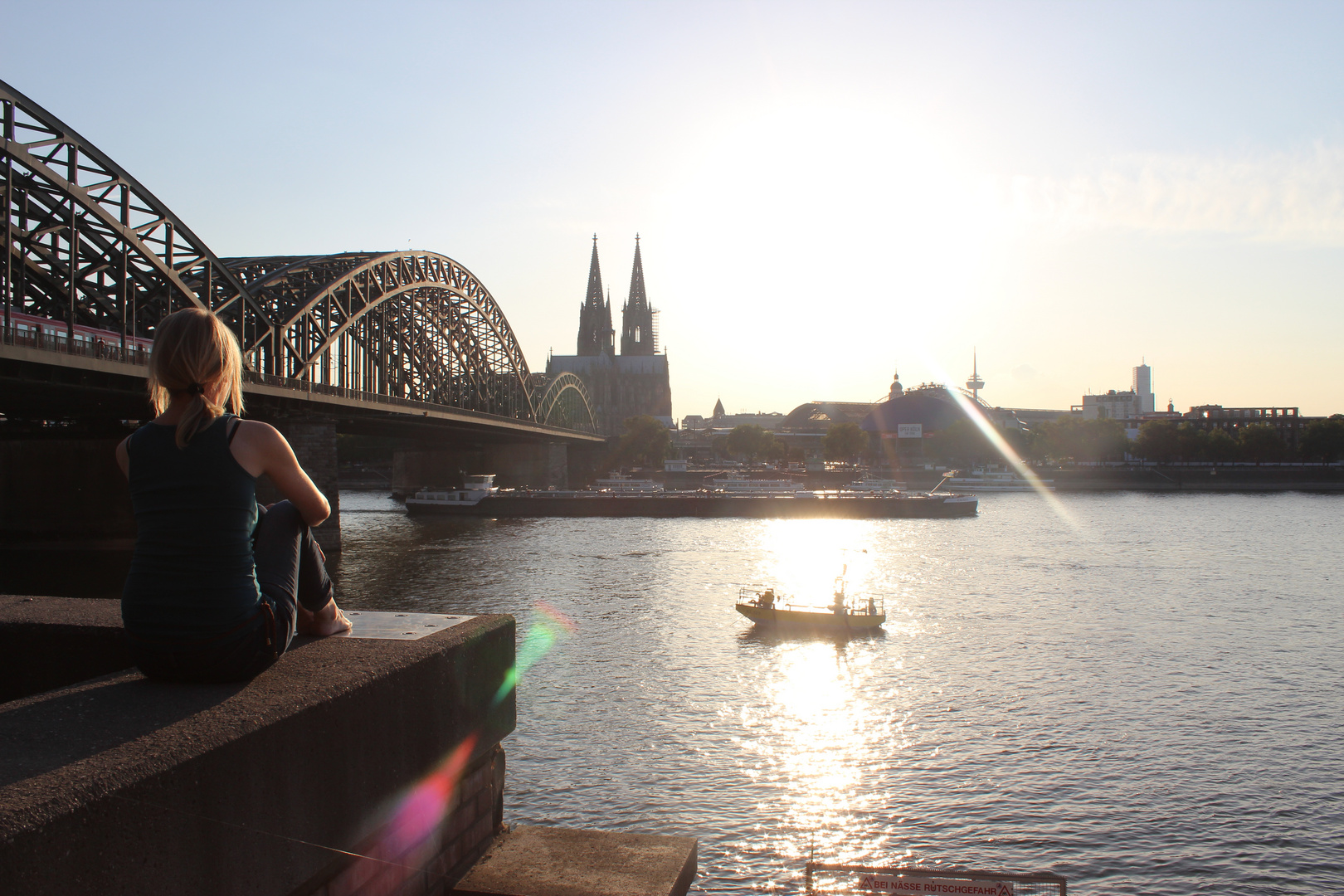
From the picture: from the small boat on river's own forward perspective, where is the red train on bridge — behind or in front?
in front

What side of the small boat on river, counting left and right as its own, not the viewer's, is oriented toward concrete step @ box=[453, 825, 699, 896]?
left

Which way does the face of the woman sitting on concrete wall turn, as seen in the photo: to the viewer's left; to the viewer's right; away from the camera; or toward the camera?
away from the camera

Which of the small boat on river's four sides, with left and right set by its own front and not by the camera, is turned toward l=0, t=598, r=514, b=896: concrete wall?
left

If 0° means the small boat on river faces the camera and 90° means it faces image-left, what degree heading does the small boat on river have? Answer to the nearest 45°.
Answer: approximately 90°

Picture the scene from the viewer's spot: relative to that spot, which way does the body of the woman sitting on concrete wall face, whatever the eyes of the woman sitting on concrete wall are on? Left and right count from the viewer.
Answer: facing away from the viewer and to the right of the viewer
